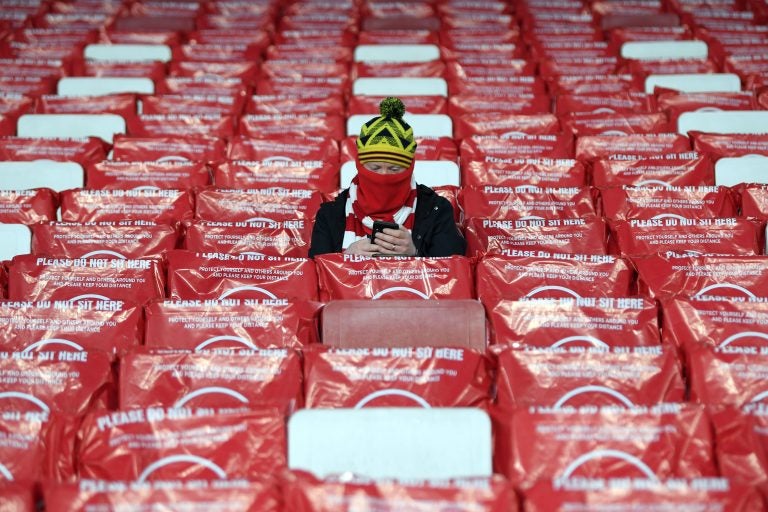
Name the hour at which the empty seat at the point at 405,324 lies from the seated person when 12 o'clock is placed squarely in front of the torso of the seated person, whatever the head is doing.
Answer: The empty seat is roughly at 12 o'clock from the seated person.

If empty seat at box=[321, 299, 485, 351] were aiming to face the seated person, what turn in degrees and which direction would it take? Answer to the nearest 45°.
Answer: approximately 180°

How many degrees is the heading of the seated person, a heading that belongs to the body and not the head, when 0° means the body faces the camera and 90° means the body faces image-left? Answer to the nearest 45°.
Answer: approximately 0°

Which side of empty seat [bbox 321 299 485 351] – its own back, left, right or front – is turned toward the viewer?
front

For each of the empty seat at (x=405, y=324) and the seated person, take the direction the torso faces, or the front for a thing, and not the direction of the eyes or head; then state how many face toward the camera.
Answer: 2
